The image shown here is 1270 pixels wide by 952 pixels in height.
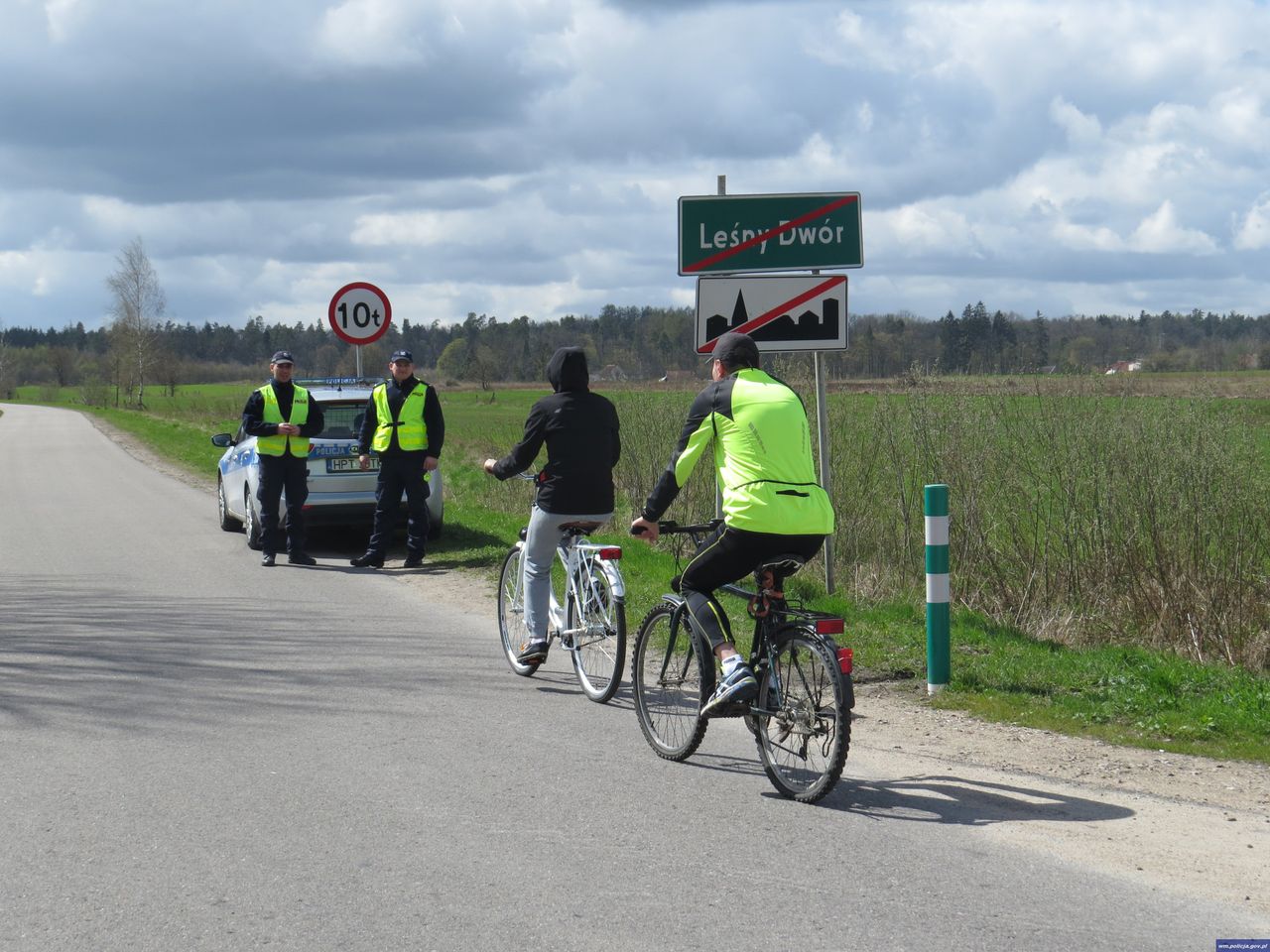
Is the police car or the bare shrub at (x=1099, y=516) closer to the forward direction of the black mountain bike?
the police car

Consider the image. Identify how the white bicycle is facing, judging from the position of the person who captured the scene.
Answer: facing away from the viewer and to the left of the viewer

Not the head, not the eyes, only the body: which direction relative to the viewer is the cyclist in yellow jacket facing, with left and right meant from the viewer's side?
facing away from the viewer and to the left of the viewer

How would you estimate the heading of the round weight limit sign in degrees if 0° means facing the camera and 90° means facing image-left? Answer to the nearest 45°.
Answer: approximately 0°

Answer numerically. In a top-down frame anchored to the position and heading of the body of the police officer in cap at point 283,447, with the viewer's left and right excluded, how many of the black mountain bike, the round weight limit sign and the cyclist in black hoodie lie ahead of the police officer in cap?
2

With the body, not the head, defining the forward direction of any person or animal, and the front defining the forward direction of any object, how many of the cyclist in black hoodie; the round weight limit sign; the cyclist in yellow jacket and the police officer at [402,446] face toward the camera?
2

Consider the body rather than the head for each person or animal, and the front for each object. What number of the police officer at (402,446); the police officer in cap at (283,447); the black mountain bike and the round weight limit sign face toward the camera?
3

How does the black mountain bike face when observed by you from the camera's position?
facing away from the viewer and to the left of the viewer

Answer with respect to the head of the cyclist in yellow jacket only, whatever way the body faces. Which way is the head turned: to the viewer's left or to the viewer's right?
to the viewer's left

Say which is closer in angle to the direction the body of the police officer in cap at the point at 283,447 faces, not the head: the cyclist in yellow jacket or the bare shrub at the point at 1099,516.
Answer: the cyclist in yellow jacket

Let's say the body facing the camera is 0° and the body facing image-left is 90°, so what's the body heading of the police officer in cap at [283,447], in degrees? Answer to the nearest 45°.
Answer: approximately 0°

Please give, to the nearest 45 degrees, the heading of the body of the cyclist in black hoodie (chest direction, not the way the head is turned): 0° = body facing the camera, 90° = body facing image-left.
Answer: approximately 135°
